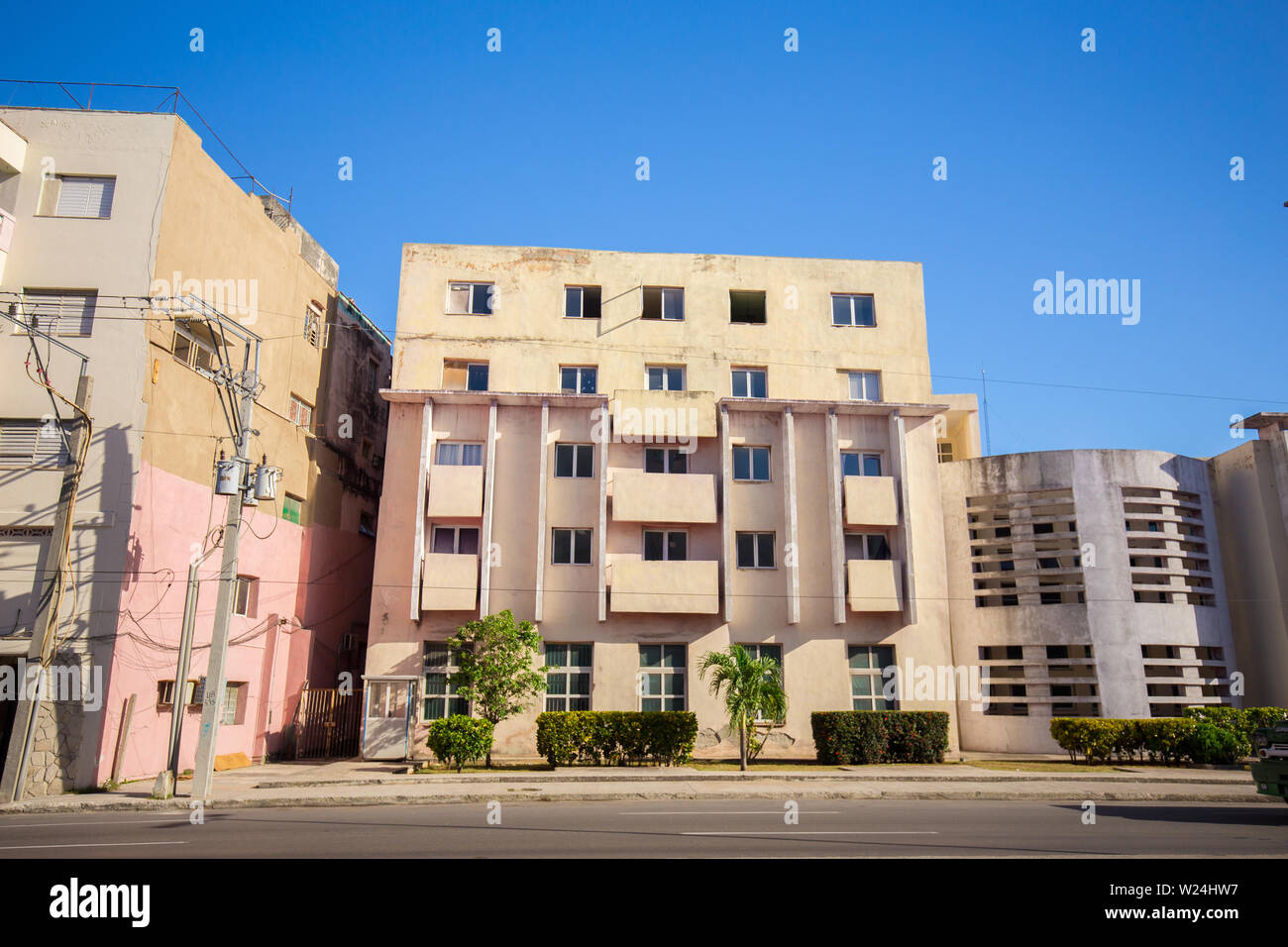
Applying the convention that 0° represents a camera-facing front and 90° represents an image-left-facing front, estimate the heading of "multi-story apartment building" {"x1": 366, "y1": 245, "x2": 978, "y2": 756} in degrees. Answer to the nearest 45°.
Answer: approximately 0°

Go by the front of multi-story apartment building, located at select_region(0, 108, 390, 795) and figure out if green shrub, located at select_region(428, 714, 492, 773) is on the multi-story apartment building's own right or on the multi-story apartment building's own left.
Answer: on the multi-story apartment building's own left

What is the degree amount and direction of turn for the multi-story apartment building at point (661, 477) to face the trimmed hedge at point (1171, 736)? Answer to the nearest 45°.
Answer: approximately 90° to its left

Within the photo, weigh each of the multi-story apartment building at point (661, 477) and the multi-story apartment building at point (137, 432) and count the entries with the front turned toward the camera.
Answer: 2

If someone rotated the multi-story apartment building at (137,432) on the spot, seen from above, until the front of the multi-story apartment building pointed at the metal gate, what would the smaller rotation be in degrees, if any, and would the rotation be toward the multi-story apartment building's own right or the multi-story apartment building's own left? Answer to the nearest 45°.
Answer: approximately 135° to the multi-story apartment building's own left

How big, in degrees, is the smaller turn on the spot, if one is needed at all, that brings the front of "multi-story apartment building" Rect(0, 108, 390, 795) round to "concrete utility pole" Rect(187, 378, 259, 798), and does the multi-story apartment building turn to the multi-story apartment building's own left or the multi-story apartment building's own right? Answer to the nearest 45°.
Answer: approximately 45° to the multi-story apartment building's own left

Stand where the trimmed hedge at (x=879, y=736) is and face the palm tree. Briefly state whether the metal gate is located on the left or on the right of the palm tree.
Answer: right

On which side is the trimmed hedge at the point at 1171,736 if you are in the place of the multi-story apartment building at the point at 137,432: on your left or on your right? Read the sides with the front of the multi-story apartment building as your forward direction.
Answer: on your left

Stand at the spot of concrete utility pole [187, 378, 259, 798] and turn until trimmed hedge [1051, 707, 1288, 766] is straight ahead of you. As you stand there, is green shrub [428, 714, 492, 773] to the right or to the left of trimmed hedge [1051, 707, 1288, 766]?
left

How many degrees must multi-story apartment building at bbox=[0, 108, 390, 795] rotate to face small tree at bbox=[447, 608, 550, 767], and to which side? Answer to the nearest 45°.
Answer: approximately 90° to its left
